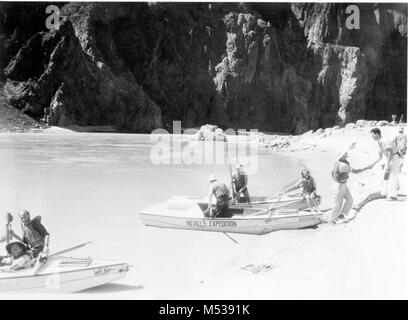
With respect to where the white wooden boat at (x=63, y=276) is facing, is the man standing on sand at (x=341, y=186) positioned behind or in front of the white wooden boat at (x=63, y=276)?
in front

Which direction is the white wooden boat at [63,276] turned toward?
to the viewer's right
